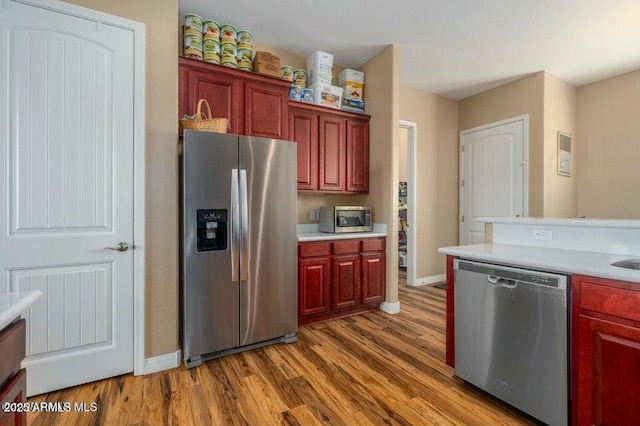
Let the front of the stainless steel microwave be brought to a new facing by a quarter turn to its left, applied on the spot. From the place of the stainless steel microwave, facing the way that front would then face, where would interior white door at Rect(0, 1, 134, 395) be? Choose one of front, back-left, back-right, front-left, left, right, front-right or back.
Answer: back

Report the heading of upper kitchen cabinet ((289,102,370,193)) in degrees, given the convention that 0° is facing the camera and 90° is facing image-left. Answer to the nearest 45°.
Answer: approximately 315°

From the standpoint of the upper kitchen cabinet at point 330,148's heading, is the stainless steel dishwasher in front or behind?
in front

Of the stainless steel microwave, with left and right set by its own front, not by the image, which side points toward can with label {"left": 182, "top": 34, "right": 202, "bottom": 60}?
right

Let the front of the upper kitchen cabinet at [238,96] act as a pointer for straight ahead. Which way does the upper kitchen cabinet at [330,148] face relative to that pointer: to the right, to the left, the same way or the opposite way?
the same way

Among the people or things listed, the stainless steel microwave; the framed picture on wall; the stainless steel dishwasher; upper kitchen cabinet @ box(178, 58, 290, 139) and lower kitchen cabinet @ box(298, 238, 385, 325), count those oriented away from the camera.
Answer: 0

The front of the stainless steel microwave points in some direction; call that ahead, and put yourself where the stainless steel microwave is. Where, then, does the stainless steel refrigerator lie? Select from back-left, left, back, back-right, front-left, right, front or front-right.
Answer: right

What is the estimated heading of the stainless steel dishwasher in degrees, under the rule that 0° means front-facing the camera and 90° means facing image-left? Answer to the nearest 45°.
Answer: approximately 45°

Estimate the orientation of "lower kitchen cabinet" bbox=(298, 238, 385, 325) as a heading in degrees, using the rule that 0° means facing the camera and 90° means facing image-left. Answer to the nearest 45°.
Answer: approximately 315°

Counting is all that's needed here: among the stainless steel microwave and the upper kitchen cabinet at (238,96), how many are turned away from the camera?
0

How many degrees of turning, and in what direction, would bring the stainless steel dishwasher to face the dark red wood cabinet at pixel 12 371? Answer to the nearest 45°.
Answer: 0° — it already faces it

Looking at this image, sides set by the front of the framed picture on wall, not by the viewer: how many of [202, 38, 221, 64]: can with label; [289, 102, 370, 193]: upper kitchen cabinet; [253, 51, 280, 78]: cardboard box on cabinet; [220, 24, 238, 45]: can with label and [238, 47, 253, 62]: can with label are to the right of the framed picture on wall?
5
